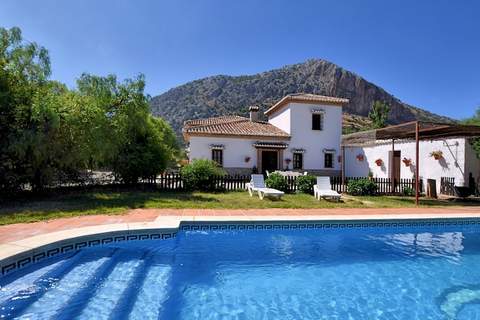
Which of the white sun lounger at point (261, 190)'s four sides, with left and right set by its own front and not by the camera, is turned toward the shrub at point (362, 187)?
left

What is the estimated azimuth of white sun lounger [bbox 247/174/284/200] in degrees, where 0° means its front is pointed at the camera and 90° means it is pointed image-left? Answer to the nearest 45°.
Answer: approximately 315°

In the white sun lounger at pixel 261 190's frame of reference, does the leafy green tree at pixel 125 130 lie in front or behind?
behind

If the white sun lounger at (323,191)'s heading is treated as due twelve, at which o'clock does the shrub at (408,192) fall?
The shrub is roughly at 9 o'clock from the white sun lounger.

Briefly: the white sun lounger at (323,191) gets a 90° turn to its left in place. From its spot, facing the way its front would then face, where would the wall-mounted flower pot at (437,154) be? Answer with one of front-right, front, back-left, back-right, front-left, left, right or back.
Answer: front

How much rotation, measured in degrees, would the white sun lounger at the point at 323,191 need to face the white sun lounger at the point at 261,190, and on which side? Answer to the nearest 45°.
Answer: approximately 90° to its right

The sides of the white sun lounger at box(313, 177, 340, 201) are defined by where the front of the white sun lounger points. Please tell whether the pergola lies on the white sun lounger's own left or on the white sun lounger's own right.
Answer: on the white sun lounger's own left

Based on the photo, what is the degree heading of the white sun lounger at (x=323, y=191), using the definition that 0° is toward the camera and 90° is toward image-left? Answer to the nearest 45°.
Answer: approximately 315°

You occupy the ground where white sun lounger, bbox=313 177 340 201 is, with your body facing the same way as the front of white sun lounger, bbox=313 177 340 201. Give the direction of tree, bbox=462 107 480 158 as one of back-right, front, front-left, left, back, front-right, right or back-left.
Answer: left
